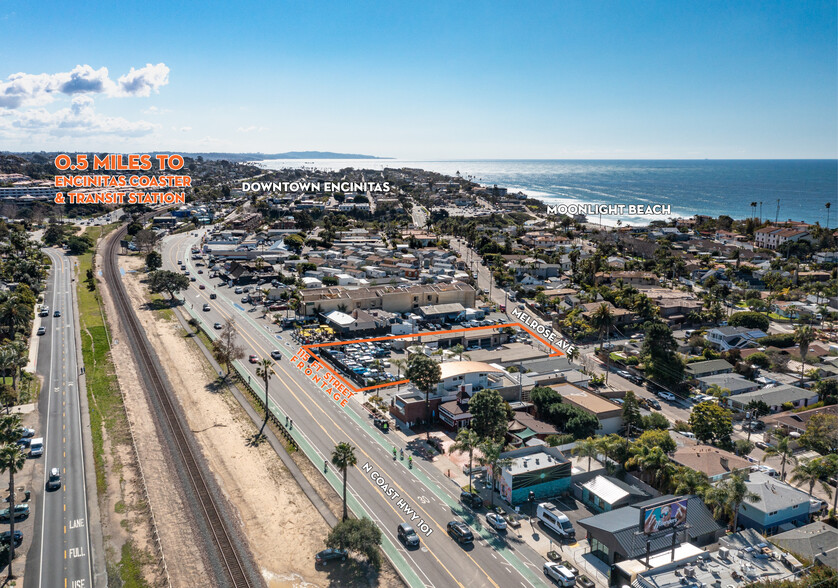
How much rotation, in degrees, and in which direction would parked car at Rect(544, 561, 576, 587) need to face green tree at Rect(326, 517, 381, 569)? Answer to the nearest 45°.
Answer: approximately 45° to its left

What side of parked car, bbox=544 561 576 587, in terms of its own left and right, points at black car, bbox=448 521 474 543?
front

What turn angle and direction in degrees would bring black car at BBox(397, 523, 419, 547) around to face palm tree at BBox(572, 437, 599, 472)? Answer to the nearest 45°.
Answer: approximately 90° to its left

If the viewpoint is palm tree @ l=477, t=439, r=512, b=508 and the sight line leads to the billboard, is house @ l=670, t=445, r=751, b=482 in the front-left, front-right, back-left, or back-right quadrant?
front-left

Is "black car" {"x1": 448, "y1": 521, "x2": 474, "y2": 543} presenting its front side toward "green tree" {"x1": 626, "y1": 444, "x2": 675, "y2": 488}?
no

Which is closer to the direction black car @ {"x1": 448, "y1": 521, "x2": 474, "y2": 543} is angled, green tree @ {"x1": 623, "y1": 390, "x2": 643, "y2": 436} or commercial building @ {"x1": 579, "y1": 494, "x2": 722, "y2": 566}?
the green tree

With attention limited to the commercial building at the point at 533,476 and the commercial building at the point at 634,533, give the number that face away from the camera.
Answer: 0

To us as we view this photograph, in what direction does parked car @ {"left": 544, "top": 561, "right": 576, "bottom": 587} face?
facing away from the viewer and to the left of the viewer

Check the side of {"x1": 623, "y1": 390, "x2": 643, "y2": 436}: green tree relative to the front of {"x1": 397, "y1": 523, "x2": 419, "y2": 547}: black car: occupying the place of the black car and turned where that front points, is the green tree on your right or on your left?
on your left

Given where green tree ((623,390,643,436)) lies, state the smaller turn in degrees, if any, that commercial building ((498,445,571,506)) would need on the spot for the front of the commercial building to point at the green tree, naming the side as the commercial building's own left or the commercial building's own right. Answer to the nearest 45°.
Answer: approximately 180°

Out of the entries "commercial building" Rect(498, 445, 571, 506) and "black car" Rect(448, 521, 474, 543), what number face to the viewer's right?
0

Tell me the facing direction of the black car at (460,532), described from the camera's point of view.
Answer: facing away from the viewer and to the left of the viewer

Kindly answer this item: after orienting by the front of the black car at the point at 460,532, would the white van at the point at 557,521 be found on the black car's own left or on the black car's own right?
on the black car's own right

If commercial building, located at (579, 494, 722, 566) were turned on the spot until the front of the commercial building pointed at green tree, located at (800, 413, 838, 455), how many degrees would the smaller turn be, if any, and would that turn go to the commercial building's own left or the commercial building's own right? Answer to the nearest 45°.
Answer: approximately 180°

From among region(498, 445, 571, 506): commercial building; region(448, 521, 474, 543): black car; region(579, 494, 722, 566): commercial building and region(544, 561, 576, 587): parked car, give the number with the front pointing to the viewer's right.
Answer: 0

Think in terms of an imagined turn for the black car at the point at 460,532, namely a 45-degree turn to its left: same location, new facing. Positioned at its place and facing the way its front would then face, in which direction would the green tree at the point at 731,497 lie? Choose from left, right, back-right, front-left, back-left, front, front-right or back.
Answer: back

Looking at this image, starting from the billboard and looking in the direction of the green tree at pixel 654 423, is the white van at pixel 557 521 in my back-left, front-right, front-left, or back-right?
front-left

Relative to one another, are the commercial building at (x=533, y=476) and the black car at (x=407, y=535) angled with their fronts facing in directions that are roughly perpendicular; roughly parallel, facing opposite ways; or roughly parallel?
roughly perpendicular

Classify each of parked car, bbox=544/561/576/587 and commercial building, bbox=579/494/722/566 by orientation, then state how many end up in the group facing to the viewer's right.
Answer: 0

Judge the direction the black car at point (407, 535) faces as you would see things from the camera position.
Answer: facing the viewer and to the right of the viewer

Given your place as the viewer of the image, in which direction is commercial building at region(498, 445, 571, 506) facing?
facing the viewer and to the left of the viewer
